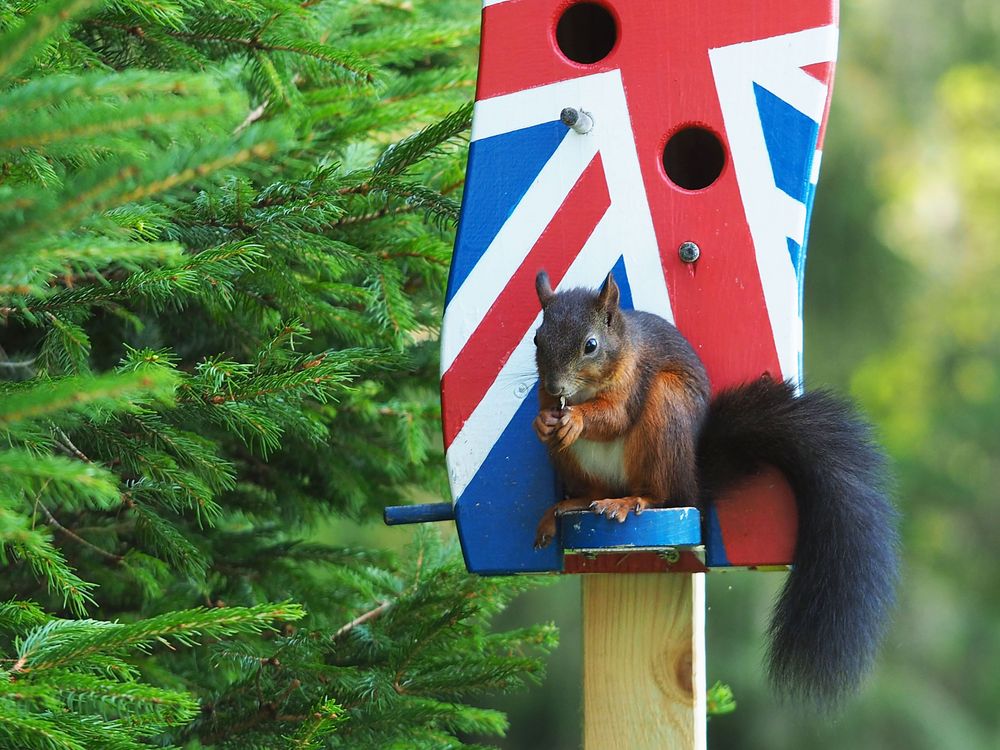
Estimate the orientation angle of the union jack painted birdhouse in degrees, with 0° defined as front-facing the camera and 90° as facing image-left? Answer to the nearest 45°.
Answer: approximately 0°

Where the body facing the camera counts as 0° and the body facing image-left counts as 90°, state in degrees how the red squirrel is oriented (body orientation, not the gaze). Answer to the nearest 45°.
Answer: approximately 45°

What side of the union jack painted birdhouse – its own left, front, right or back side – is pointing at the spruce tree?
right
